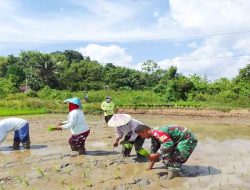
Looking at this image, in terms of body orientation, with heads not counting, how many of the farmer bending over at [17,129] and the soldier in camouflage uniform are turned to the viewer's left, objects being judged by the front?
2

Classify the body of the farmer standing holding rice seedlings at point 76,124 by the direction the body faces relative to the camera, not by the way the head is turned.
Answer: to the viewer's left

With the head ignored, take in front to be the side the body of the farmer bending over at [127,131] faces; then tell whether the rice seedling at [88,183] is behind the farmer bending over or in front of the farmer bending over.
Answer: in front

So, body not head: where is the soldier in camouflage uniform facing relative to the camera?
to the viewer's left

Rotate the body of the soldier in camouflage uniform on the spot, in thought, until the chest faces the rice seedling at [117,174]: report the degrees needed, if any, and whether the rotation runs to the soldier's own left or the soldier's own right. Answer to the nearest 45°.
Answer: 0° — they already face it

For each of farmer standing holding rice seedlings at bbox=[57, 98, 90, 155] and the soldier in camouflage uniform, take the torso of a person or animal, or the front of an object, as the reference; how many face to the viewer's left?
2

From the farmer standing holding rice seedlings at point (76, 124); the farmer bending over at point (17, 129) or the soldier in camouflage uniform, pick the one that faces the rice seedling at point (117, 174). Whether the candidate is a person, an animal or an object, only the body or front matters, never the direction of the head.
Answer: the soldier in camouflage uniform

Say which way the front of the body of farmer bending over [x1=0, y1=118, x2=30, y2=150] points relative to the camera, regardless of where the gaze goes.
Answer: to the viewer's left

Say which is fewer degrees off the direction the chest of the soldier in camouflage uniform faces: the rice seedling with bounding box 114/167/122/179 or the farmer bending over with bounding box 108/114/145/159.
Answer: the rice seedling
